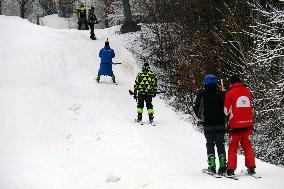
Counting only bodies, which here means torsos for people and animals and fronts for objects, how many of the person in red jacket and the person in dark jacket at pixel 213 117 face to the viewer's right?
0

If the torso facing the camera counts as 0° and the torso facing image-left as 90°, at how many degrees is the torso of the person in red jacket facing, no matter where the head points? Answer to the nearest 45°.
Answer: approximately 135°

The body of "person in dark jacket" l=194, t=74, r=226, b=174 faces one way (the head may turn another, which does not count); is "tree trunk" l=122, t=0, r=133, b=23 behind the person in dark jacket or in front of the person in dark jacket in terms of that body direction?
in front

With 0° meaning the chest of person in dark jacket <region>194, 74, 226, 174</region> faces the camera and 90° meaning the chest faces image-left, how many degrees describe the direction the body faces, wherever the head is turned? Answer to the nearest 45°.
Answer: approximately 180°

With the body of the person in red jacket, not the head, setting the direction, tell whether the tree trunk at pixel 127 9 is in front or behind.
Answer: in front
